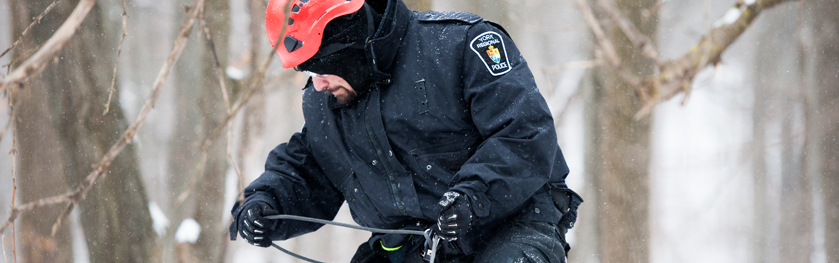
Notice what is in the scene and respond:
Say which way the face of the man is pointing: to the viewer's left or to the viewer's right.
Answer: to the viewer's left

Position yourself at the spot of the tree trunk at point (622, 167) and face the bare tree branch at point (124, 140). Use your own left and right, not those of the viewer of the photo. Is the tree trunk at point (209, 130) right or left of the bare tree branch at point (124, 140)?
right

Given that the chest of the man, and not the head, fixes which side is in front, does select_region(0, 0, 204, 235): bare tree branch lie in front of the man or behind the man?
in front

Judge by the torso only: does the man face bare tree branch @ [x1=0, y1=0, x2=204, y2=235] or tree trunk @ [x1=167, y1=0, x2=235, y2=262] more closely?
the bare tree branch

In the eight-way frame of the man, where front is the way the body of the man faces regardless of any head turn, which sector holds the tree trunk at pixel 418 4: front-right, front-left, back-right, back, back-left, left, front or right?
back-right

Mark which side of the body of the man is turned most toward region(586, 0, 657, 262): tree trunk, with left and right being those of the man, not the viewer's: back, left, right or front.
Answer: back

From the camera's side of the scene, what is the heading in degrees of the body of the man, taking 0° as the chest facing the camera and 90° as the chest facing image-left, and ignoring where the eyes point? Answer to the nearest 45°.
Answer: approximately 45°

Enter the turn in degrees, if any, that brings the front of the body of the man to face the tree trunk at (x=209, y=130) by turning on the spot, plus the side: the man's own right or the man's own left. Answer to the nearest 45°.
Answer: approximately 90° to the man's own right

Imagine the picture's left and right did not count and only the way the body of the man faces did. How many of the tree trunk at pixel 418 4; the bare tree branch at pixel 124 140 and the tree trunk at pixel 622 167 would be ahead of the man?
1

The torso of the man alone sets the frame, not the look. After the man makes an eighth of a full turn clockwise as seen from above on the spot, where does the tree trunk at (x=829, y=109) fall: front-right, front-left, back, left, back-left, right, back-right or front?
back-right
